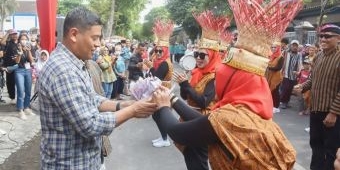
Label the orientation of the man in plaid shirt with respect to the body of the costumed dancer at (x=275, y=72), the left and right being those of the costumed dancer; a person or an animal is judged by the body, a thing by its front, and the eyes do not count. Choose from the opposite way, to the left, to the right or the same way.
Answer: the opposite way

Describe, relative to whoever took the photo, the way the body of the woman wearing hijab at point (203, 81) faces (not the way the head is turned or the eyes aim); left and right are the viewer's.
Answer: facing the viewer and to the left of the viewer

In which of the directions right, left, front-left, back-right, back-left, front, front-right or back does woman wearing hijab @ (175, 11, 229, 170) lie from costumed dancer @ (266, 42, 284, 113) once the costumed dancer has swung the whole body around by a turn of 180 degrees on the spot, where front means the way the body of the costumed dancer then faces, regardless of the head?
back-right

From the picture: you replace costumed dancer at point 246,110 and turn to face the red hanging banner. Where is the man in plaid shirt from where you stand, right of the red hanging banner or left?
left

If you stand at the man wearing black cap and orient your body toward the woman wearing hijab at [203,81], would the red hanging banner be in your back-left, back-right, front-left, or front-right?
front-right

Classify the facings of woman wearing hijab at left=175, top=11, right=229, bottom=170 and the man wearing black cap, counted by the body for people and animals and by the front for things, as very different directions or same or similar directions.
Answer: same or similar directions

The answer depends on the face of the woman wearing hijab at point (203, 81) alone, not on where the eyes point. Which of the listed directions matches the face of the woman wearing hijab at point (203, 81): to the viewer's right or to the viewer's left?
to the viewer's left

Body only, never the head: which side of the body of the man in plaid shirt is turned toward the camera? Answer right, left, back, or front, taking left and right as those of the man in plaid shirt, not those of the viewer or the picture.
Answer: right

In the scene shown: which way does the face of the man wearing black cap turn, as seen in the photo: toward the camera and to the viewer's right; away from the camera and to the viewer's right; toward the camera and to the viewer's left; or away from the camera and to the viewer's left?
toward the camera and to the viewer's left

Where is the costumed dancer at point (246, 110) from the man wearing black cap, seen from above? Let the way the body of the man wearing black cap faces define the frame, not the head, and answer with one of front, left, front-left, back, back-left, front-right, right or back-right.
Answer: front-left

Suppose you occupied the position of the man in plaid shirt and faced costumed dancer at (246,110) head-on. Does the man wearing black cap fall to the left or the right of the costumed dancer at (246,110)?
left

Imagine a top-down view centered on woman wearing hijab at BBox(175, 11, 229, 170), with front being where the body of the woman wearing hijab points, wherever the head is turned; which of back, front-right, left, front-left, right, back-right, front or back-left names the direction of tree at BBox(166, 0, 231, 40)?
back-right

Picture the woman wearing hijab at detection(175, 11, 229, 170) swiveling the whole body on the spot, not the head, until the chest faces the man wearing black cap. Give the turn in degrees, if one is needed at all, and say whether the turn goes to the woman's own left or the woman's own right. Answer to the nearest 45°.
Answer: approximately 135° to the woman's own left

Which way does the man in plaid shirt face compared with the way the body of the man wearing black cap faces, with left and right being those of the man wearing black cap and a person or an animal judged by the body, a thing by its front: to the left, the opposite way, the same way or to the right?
the opposite way

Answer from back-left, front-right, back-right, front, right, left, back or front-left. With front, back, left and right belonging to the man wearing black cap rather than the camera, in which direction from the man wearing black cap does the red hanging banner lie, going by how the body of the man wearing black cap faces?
front-right

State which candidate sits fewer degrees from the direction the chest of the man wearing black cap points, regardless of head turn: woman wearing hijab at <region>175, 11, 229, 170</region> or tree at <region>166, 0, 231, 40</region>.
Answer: the woman wearing hijab

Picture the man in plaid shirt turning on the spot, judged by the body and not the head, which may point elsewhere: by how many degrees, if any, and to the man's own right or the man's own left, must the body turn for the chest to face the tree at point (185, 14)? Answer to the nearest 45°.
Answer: approximately 90° to the man's own left
